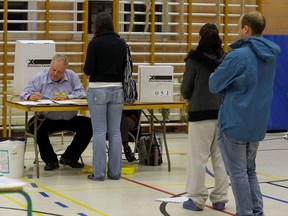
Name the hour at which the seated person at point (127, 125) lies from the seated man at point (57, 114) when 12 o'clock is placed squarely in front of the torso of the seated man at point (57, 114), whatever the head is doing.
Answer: the seated person at point (127, 125) is roughly at 8 o'clock from the seated man at point (57, 114).

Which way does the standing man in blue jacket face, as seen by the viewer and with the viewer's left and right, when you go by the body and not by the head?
facing away from the viewer and to the left of the viewer

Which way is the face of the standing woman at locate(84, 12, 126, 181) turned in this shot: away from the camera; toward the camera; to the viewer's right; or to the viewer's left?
away from the camera

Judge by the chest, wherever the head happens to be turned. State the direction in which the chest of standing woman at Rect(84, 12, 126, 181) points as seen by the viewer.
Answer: away from the camera

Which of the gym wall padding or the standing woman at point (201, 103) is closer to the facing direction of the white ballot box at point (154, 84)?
the standing woman

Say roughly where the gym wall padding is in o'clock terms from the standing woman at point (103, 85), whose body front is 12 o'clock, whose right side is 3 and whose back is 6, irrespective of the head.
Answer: The gym wall padding is roughly at 1 o'clock from the standing woman.

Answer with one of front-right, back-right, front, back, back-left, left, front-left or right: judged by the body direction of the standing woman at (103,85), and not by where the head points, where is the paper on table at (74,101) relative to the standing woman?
front-left

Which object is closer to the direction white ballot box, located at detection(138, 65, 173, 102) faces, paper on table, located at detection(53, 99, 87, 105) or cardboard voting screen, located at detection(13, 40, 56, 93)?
the paper on table

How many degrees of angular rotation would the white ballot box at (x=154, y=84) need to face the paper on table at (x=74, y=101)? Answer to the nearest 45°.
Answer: approximately 90° to its right

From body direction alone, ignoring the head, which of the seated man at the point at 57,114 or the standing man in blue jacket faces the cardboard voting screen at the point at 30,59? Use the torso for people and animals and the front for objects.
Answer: the standing man in blue jacket

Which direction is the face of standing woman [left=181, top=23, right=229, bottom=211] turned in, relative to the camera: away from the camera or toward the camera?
away from the camera

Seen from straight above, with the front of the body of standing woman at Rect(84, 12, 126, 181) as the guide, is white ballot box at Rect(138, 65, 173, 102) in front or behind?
in front
